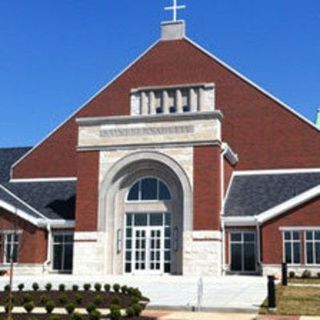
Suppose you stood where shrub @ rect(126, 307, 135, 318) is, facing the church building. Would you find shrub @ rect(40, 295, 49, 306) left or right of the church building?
left

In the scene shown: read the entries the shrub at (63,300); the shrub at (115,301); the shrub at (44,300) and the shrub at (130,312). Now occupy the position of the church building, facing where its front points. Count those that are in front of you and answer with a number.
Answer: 4

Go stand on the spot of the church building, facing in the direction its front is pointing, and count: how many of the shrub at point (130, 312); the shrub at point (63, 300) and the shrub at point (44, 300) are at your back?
0

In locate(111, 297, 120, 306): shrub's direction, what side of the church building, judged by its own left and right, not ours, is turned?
front

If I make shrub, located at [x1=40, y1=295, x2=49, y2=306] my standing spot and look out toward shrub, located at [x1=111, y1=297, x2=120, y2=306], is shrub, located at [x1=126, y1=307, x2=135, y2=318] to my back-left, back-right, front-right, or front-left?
front-right

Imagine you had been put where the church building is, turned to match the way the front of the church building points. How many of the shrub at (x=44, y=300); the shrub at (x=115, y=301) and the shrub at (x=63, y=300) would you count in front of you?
3

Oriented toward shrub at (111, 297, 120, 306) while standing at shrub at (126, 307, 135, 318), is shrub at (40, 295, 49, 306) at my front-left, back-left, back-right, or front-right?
front-left

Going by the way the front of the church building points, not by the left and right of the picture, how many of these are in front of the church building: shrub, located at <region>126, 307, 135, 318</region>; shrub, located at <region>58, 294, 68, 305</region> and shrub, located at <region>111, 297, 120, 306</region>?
3

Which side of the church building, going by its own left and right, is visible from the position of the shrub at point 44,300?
front

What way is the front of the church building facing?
toward the camera
